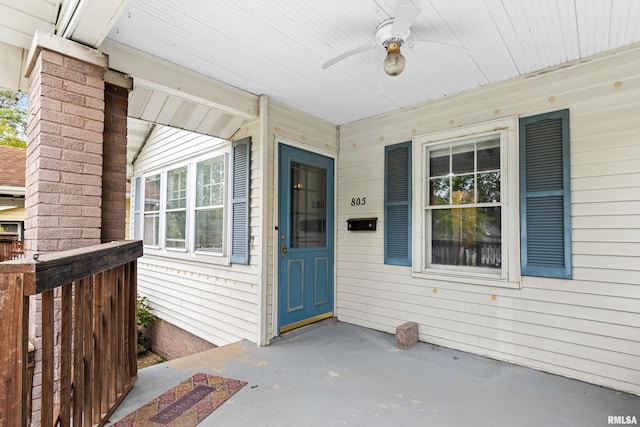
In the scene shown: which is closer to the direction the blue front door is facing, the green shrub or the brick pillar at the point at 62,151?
the brick pillar

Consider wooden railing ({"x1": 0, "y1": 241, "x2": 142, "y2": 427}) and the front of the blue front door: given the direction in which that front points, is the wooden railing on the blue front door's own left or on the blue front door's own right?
on the blue front door's own right

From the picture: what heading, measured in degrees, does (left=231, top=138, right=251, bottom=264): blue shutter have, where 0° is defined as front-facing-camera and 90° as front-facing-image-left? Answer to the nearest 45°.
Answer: approximately 45°

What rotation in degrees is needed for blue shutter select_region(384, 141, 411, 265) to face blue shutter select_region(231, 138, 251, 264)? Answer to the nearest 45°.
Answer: approximately 45° to its right

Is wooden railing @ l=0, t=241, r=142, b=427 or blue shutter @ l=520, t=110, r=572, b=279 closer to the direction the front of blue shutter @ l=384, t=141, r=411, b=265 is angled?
the wooden railing

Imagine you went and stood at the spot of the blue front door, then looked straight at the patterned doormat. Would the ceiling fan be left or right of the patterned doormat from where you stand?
left

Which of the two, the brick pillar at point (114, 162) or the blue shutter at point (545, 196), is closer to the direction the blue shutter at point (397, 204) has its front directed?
the brick pillar

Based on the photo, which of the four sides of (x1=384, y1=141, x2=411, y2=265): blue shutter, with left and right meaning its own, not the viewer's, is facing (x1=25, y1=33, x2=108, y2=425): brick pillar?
front

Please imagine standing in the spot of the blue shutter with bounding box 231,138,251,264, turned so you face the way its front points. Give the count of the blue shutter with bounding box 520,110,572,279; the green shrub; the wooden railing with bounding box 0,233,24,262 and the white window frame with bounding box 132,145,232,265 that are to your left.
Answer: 1

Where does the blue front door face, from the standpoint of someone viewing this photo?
facing the viewer and to the right of the viewer

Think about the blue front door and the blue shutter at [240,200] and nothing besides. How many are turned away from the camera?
0
